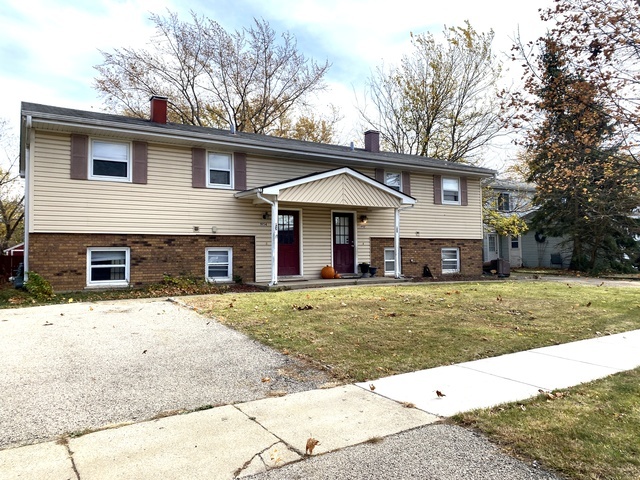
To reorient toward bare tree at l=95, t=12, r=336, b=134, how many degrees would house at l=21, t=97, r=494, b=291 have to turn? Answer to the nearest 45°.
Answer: approximately 135° to its left

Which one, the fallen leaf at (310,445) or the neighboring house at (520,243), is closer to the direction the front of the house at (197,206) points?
the fallen leaf

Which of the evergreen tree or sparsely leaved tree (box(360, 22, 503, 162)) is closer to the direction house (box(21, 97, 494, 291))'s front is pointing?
the evergreen tree

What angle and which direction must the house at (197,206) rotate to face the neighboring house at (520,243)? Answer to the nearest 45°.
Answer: approximately 90° to its left

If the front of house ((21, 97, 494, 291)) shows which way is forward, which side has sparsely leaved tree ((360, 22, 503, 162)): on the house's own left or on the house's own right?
on the house's own left

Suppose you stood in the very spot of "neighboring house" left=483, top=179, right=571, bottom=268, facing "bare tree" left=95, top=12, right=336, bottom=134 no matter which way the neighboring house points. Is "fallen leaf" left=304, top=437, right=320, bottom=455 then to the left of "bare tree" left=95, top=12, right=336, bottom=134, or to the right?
left

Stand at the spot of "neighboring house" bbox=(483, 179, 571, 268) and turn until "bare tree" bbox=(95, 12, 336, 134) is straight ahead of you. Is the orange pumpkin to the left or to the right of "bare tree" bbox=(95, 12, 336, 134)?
left

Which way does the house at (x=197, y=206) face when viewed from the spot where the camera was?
facing the viewer and to the right of the viewer

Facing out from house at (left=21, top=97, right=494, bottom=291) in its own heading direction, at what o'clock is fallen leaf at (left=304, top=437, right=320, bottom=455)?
The fallen leaf is roughly at 1 o'clock from the house.

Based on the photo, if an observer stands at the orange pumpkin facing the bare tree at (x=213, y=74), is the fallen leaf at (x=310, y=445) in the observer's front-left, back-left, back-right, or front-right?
back-left

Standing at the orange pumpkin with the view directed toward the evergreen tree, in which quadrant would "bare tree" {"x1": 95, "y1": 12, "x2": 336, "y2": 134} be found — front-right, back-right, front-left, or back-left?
back-left
